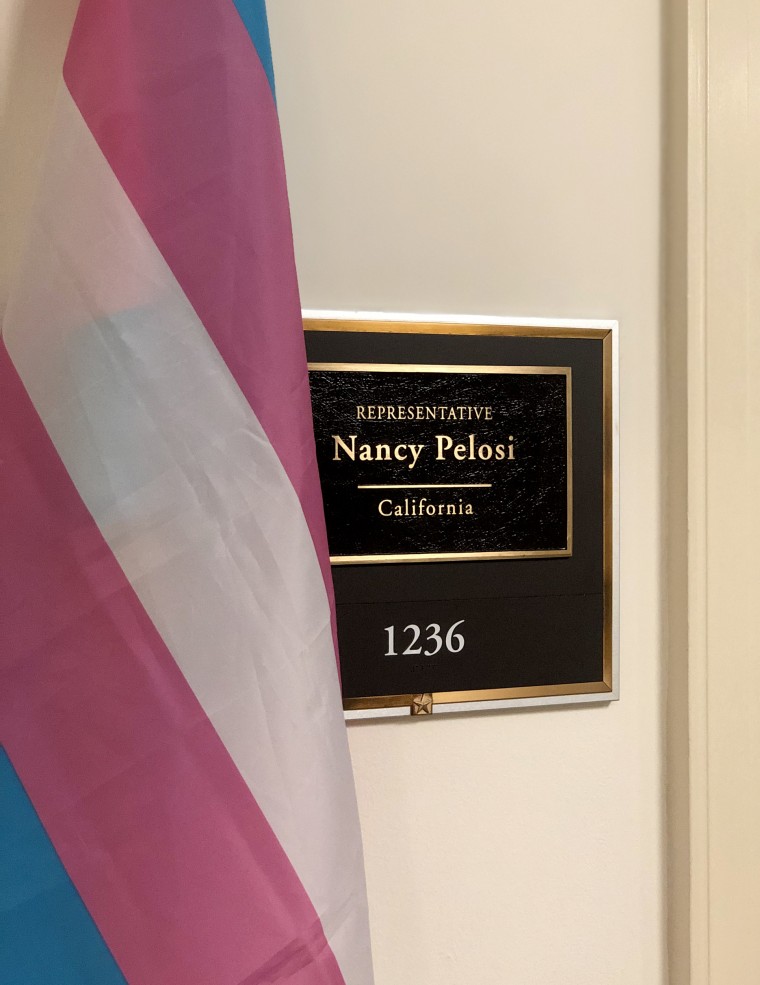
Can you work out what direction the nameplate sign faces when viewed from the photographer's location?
facing the viewer
